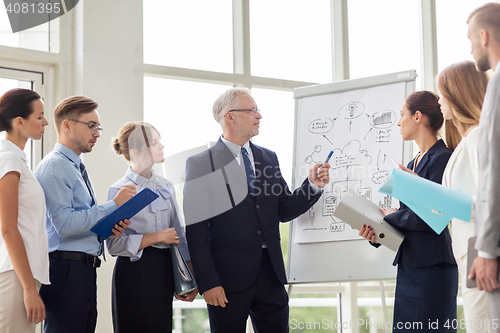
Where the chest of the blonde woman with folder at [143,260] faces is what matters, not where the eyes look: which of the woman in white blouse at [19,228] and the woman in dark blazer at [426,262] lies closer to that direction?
the woman in dark blazer

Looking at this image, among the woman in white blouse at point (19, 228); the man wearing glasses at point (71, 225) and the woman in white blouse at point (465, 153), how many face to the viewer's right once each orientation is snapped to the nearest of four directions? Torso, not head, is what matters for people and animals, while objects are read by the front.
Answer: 2

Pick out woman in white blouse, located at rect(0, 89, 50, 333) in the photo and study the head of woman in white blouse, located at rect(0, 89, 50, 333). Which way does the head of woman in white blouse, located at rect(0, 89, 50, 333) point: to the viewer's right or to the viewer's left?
to the viewer's right

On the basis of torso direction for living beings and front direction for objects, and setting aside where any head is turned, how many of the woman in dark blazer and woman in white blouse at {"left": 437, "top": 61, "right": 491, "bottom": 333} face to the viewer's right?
0

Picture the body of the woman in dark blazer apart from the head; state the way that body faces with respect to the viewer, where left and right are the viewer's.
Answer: facing to the left of the viewer

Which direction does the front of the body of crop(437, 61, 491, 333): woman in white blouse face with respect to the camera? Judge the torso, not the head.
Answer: to the viewer's left

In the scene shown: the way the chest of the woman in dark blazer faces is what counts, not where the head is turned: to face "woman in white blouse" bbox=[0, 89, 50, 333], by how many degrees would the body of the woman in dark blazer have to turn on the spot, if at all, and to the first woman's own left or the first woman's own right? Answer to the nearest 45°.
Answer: approximately 45° to the first woman's own left

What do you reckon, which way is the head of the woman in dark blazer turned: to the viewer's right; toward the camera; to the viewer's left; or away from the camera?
to the viewer's left

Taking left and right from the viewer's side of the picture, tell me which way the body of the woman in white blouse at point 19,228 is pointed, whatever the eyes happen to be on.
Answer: facing to the right of the viewer

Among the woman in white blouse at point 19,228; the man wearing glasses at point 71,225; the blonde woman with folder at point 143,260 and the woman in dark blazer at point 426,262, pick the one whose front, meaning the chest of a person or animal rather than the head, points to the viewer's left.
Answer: the woman in dark blazer

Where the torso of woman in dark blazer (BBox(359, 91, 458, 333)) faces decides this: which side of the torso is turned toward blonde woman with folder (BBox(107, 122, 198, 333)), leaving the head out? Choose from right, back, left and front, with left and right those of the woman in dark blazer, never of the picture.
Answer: front

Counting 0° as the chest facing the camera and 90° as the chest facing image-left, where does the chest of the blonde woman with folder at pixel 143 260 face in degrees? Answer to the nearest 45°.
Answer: approximately 315°

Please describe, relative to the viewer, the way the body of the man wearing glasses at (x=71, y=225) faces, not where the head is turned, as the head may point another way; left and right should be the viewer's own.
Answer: facing to the right of the viewer

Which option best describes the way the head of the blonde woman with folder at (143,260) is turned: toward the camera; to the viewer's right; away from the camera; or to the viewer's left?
to the viewer's right

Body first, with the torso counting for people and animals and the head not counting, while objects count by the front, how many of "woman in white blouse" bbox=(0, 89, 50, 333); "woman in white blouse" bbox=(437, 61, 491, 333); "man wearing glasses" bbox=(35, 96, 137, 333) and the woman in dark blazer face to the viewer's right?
2

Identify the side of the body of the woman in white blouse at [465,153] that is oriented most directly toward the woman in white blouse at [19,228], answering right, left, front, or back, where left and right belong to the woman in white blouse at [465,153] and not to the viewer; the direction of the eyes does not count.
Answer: front
